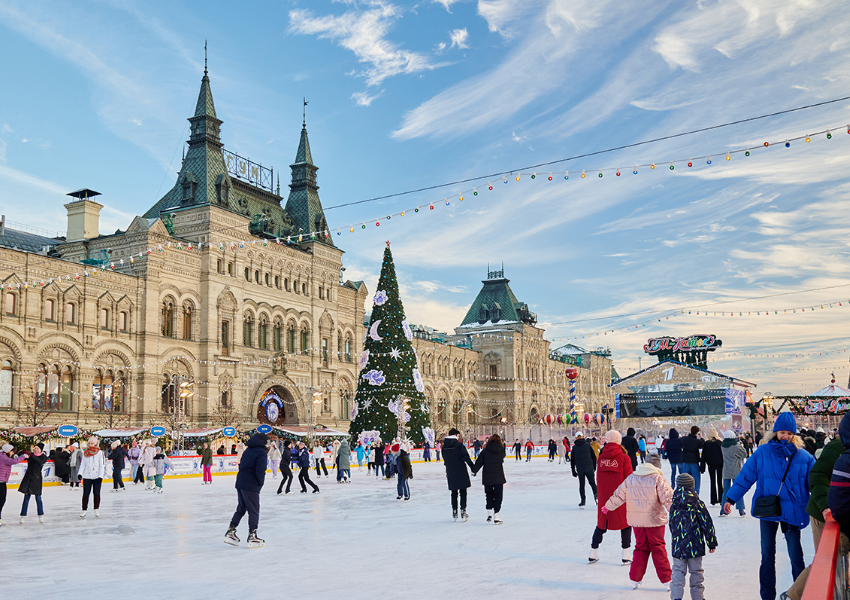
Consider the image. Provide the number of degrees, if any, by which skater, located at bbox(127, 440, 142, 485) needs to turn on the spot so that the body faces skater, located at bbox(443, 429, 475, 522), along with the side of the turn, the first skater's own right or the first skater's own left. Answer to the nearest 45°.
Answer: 0° — they already face them

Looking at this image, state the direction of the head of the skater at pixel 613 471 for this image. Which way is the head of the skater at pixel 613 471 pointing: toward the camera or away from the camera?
away from the camera

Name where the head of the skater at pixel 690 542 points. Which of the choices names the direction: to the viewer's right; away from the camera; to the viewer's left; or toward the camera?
away from the camera

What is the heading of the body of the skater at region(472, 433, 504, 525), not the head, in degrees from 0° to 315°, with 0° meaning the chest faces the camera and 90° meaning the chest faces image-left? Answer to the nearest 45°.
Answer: approximately 180°

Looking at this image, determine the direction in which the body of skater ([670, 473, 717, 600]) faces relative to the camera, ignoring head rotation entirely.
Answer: away from the camera

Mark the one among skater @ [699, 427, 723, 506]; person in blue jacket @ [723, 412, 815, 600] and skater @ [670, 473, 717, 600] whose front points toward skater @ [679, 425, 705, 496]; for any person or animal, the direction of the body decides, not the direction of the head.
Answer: skater @ [670, 473, 717, 600]

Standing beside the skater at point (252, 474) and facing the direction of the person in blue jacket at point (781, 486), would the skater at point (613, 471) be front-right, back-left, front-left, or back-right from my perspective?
front-left

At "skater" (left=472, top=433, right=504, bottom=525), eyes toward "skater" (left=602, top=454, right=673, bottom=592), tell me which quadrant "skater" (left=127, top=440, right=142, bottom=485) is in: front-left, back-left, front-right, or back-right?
back-right

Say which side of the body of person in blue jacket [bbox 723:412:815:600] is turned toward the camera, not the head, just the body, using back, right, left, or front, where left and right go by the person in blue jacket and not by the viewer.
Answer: front

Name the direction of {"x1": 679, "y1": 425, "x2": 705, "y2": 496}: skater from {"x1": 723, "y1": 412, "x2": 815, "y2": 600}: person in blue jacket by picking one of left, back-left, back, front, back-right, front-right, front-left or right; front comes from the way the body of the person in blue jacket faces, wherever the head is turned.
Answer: back

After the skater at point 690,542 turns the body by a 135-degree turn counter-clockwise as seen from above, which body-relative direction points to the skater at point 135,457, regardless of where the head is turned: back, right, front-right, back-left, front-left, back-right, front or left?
right
